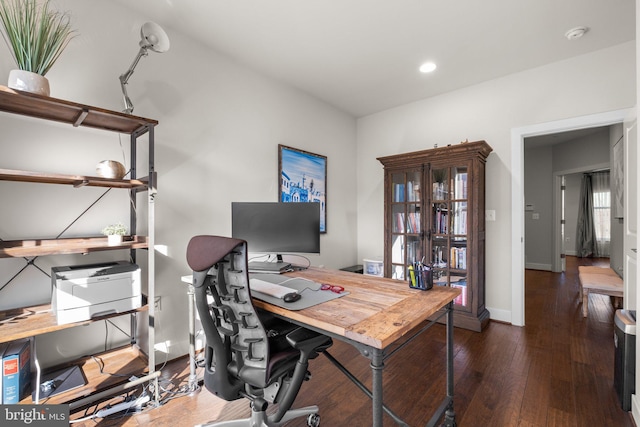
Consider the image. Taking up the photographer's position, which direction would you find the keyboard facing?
facing the viewer and to the left of the viewer

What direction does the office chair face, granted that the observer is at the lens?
facing away from the viewer and to the right of the viewer

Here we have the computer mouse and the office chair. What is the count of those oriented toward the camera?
0

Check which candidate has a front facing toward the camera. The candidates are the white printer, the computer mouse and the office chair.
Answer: the white printer

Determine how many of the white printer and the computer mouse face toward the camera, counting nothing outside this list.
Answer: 1

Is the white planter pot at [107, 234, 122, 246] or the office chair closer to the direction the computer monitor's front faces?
the office chair

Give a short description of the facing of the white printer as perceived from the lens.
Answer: facing the viewer

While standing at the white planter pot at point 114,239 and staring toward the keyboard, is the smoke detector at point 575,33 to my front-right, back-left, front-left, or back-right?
front-left

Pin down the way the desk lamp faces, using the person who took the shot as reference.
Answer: facing the viewer and to the right of the viewer

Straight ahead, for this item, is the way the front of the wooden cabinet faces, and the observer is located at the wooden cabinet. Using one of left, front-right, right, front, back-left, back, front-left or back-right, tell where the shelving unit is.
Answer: front

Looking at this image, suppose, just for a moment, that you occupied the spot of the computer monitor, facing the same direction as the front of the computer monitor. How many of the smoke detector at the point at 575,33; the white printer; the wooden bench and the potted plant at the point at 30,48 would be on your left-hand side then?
2

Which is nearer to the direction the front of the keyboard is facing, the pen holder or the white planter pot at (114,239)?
the white planter pot

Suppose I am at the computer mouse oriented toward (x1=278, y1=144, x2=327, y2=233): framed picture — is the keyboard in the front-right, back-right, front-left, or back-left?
front-left

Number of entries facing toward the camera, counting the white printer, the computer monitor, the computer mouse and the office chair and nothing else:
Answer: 2

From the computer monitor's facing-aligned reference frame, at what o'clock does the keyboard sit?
The keyboard is roughly at 12 o'clock from the computer monitor.

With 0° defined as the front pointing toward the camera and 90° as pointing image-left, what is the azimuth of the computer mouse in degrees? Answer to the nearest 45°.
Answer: approximately 225°

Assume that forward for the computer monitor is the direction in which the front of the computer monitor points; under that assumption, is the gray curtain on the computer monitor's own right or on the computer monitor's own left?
on the computer monitor's own left

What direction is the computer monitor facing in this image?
toward the camera
